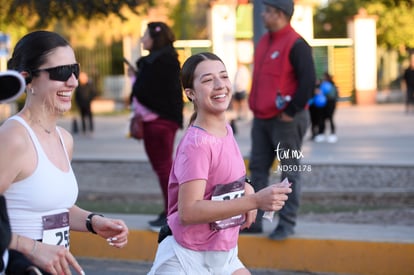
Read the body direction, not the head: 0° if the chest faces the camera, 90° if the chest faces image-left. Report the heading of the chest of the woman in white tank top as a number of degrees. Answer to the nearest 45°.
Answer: approximately 315°

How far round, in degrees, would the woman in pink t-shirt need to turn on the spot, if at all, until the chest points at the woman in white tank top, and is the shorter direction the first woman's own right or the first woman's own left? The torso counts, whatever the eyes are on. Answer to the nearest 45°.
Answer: approximately 90° to the first woman's own right

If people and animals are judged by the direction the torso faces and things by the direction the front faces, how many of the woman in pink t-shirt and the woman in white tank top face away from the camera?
0

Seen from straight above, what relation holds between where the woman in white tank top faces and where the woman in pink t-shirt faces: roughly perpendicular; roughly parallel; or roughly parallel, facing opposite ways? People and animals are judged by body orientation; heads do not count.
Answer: roughly parallel

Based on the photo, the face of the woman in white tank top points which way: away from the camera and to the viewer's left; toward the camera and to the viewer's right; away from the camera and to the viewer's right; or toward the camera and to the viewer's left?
toward the camera and to the viewer's right

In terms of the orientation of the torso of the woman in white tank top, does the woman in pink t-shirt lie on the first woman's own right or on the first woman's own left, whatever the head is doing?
on the first woman's own left

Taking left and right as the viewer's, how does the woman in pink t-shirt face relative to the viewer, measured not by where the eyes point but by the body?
facing the viewer and to the right of the viewer
